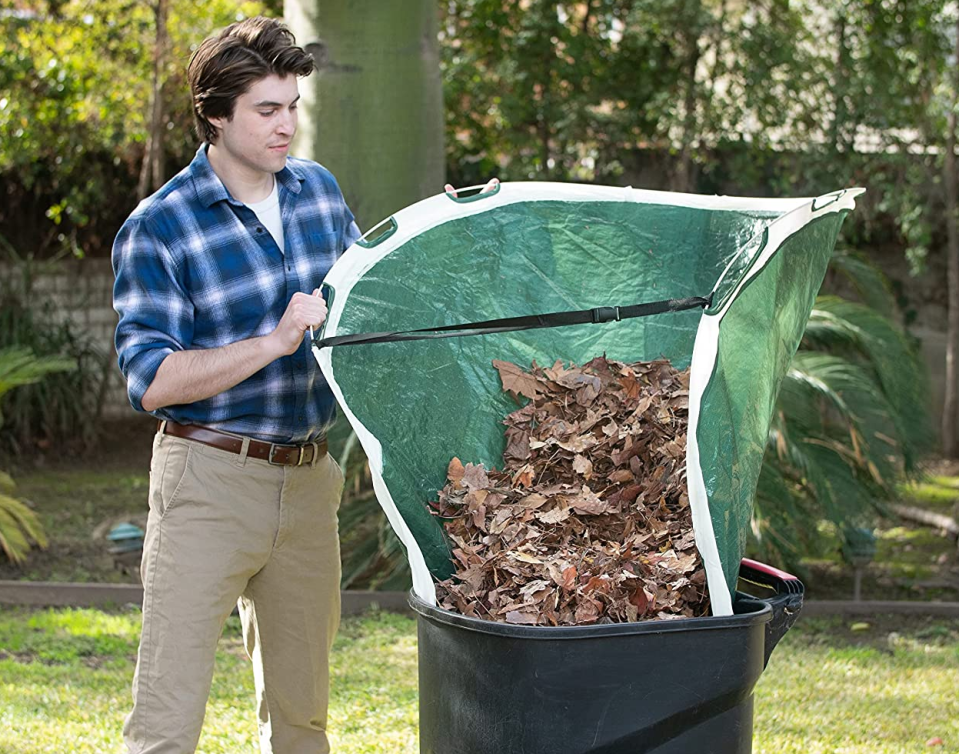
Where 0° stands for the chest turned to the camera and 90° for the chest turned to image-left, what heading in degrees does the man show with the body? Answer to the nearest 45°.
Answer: approximately 315°

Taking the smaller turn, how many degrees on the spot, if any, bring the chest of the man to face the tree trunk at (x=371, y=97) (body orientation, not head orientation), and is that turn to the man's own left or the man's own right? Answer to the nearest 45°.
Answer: approximately 135° to the man's own left

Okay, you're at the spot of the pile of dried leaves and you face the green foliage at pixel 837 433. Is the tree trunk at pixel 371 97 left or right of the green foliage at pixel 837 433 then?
left

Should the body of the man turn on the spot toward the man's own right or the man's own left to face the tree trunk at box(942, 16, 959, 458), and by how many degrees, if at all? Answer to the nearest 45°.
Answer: approximately 90° to the man's own left

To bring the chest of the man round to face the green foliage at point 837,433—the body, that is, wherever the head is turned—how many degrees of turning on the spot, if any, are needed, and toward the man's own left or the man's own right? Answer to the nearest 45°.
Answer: approximately 90° to the man's own left

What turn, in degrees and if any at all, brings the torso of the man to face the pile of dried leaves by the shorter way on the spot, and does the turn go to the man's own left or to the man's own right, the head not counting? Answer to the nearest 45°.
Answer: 0° — they already face it

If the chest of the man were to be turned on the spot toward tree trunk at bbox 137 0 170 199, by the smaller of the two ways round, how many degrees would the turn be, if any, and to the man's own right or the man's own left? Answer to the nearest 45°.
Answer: approximately 135° to the man's own left

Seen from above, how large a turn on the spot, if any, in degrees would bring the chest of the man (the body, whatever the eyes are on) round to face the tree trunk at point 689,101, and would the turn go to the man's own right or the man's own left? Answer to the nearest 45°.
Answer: approximately 90° to the man's own left
